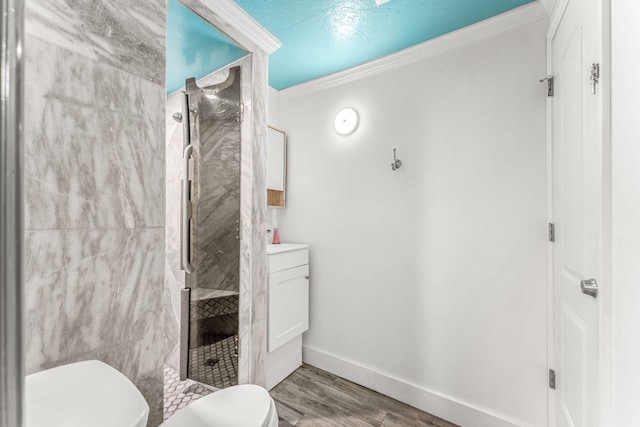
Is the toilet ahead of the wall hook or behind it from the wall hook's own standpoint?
ahead

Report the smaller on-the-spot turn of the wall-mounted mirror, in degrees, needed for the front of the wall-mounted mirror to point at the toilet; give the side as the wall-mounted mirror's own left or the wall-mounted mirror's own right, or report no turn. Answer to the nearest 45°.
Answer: approximately 45° to the wall-mounted mirror's own right

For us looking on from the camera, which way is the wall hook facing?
facing the viewer and to the left of the viewer

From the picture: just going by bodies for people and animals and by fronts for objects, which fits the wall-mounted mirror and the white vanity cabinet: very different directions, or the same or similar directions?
same or similar directions

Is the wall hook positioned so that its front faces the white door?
no

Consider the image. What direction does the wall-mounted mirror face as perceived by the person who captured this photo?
facing the viewer and to the right of the viewer

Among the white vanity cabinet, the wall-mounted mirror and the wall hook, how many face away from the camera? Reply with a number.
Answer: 0

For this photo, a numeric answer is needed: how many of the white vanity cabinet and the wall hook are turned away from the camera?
0
